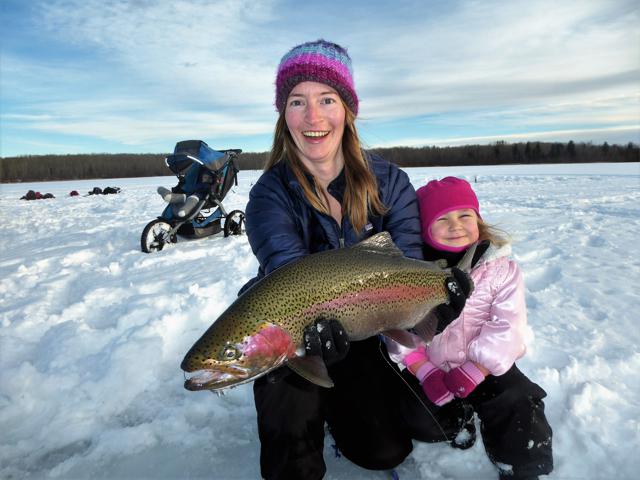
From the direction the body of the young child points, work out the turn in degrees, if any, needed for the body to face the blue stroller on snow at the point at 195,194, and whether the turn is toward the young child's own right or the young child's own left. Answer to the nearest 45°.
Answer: approximately 90° to the young child's own right

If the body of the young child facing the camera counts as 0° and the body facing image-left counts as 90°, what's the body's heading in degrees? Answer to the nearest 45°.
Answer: approximately 45°

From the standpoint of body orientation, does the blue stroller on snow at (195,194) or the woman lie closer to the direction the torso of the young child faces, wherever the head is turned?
the woman

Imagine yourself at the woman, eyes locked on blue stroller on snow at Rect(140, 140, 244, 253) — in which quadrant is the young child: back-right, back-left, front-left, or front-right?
back-right

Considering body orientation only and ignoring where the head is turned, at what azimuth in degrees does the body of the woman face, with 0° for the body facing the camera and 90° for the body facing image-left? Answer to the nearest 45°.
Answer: approximately 0°

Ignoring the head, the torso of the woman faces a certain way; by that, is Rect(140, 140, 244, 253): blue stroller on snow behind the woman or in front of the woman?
behind

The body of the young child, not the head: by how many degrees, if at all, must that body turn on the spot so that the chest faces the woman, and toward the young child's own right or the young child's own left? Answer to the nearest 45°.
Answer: approximately 45° to the young child's own right

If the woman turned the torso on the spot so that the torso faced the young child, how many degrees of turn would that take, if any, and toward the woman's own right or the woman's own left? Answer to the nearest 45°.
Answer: approximately 90° to the woman's own left

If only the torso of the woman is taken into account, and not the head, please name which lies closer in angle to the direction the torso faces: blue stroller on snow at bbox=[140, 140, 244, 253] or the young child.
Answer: the young child
